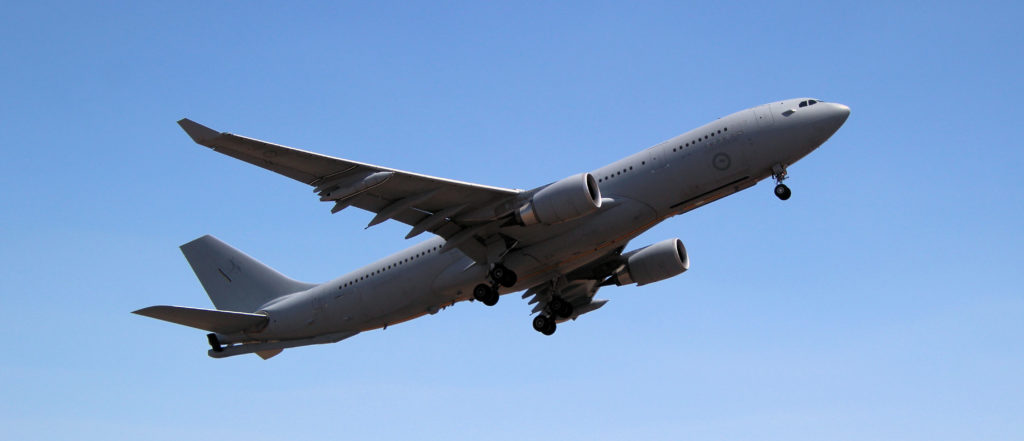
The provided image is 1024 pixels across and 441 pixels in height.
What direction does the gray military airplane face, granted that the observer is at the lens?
facing the viewer and to the right of the viewer
